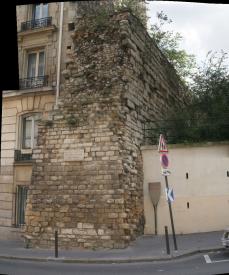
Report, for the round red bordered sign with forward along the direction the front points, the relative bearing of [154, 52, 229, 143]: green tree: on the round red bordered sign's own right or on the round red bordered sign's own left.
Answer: on the round red bordered sign's own left

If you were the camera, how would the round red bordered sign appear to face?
facing the viewer and to the right of the viewer

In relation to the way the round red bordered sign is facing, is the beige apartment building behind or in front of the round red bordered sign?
behind
